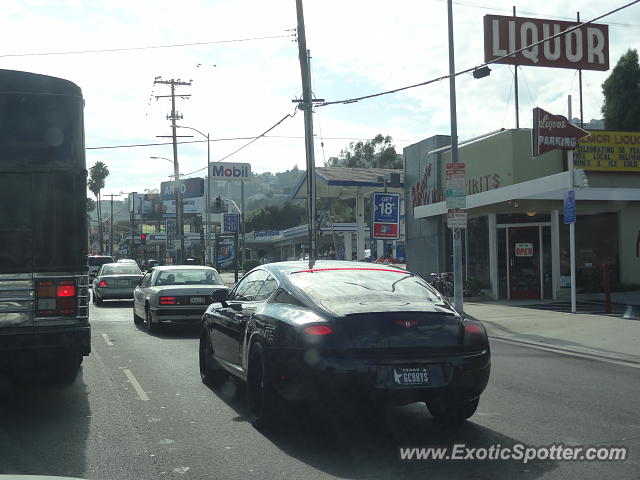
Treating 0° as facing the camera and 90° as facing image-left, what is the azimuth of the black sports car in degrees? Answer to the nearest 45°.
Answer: approximately 135°

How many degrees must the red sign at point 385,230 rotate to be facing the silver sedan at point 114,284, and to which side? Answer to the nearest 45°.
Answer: approximately 90° to its right

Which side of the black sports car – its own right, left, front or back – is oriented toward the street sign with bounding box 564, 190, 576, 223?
right

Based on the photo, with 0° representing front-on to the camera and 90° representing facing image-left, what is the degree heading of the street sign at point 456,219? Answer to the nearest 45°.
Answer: approximately 0°

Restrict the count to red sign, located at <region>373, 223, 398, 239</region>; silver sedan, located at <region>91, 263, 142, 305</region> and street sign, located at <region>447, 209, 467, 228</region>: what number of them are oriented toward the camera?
2

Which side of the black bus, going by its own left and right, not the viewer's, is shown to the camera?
back

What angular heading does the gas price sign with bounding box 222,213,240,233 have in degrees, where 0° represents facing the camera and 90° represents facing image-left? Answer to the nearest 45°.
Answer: approximately 0°
